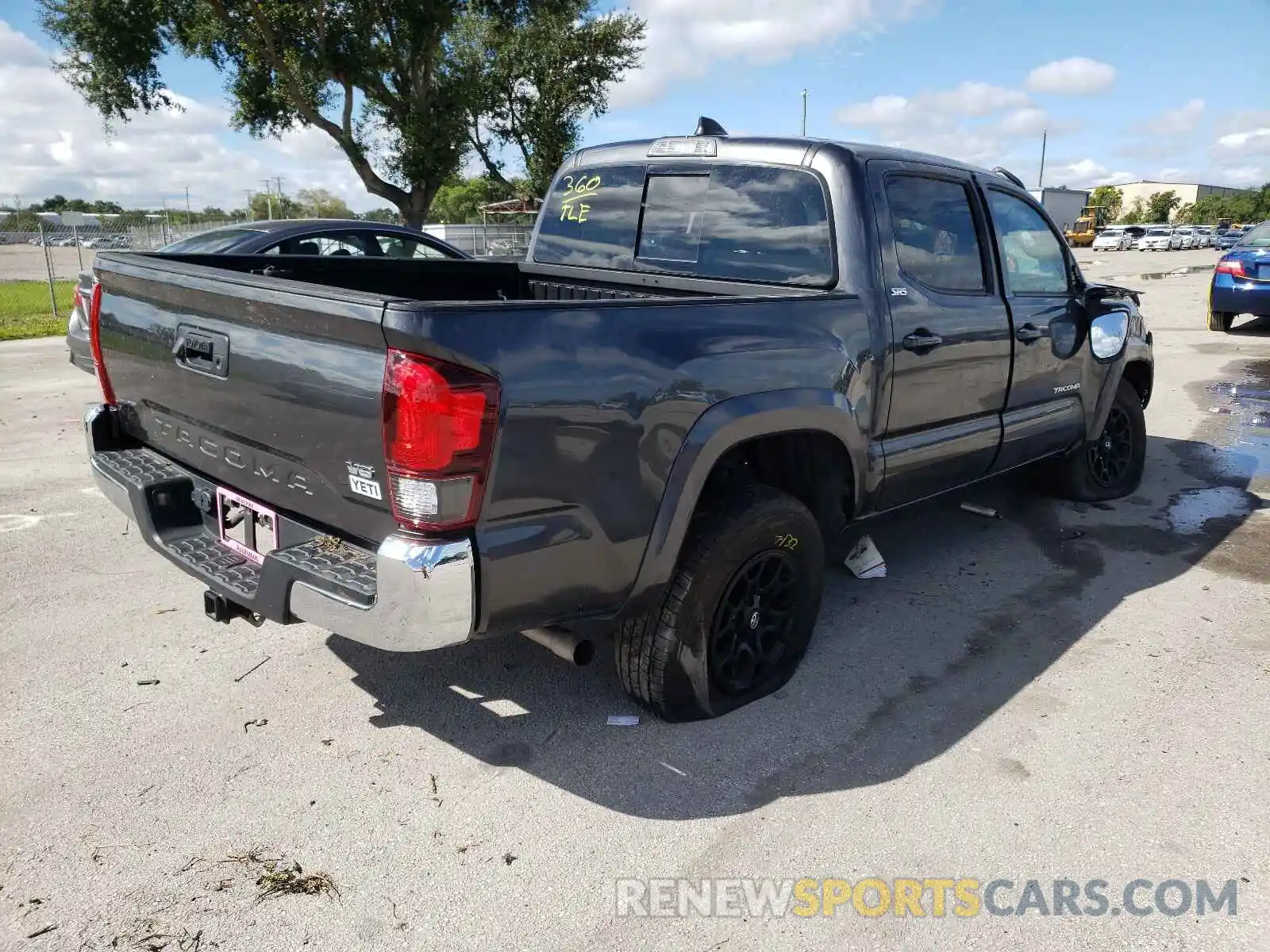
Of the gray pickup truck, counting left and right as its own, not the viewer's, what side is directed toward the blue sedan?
front

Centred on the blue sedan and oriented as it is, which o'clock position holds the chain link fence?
The chain link fence is roughly at 9 o'clock from the blue sedan.

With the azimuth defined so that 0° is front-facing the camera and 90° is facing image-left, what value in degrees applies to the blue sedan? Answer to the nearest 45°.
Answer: approximately 180°

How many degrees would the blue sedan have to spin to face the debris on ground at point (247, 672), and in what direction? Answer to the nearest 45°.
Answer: approximately 180°

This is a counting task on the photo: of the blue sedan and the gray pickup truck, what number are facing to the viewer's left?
0

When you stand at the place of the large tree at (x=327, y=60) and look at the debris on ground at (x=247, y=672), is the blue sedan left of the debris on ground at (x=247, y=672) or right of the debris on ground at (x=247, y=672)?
left

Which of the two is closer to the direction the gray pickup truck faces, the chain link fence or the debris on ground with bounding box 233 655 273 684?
the chain link fence

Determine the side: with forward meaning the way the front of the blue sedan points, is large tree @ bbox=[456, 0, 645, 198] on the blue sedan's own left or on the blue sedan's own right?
on the blue sedan's own left

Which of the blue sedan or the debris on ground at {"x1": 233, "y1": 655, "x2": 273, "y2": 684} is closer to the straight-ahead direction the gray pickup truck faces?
the blue sedan

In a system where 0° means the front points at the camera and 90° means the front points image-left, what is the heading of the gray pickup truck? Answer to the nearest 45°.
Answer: approximately 225°
